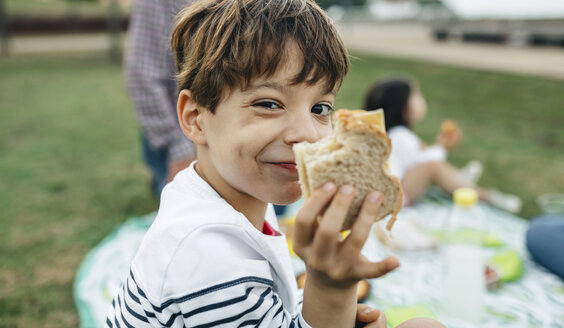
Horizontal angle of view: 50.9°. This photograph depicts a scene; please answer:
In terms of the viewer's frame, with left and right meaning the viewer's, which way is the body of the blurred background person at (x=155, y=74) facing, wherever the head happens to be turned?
facing to the right of the viewer

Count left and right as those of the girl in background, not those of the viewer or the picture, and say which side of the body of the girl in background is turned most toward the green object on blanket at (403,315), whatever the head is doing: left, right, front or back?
right

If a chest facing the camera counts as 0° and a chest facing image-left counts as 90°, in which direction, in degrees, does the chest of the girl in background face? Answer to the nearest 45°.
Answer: approximately 270°

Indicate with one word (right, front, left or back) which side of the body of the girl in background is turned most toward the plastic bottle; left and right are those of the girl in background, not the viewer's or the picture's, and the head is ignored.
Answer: right

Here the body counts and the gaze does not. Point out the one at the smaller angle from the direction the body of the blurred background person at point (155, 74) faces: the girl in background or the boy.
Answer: the girl in background

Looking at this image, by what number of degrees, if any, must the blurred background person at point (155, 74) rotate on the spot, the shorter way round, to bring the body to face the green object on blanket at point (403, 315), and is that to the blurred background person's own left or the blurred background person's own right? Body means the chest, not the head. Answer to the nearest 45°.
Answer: approximately 45° to the blurred background person's own right

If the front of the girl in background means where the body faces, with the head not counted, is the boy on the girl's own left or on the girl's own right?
on the girl's own right

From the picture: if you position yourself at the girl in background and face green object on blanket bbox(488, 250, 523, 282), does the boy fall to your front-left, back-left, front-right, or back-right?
front-right

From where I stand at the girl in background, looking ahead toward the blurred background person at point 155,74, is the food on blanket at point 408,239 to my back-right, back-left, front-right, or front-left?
front-left

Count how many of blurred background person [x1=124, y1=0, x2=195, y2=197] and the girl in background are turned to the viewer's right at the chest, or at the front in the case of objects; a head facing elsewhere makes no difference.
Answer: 2

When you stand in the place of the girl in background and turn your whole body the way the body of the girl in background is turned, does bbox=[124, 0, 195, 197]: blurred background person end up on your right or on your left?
on your right
